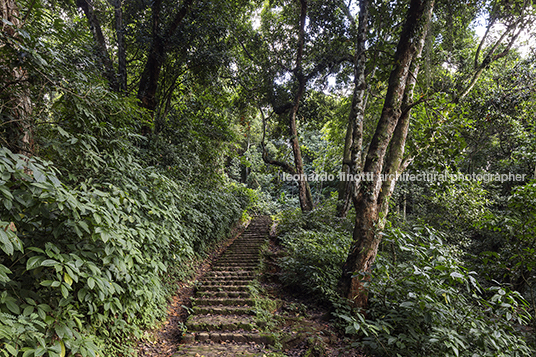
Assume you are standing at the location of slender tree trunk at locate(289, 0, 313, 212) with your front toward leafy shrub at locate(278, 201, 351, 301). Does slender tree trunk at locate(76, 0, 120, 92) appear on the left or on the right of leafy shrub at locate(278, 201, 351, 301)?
right

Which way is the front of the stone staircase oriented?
toward the camera

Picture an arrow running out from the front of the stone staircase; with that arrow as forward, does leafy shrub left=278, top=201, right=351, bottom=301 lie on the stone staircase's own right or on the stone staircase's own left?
on the stone staircase's own left
